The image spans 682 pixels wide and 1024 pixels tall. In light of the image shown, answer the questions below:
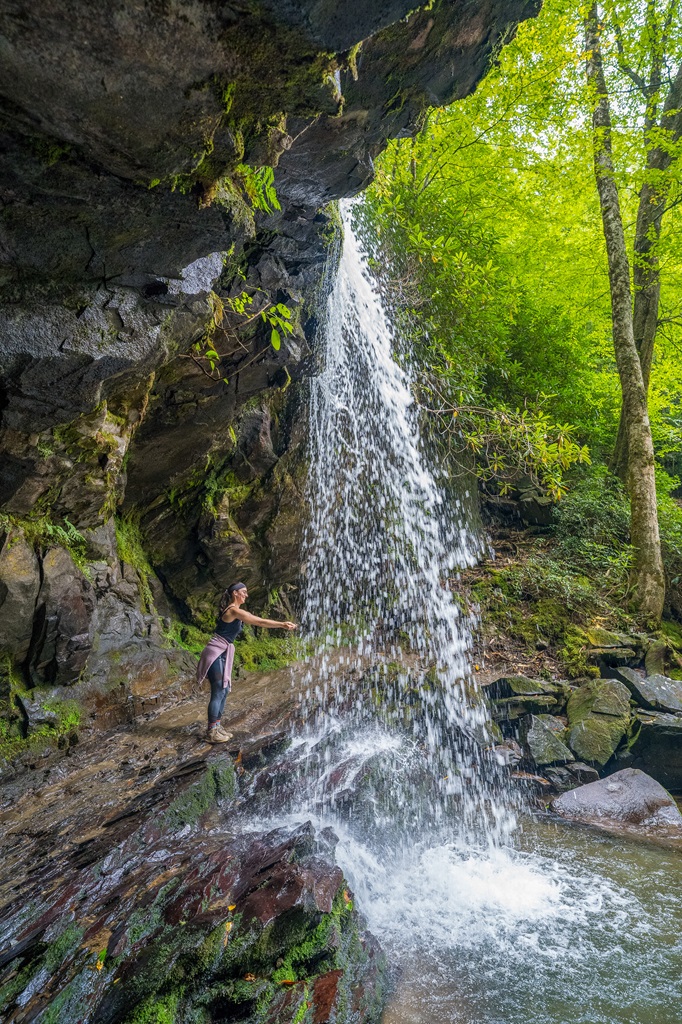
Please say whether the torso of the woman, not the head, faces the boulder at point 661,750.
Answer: yes

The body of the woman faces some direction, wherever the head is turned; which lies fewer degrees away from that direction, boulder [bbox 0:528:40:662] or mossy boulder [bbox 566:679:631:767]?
the mossy boulder

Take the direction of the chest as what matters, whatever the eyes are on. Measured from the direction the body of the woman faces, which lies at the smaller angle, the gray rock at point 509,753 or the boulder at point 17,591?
the gray rock

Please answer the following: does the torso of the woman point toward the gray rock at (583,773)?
yes

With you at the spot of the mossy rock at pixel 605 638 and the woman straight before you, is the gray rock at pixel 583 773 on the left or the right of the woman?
left

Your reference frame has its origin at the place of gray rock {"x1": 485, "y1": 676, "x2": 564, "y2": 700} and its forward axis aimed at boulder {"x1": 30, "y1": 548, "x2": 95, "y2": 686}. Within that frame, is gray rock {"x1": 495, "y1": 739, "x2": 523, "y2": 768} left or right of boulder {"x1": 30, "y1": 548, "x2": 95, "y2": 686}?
left

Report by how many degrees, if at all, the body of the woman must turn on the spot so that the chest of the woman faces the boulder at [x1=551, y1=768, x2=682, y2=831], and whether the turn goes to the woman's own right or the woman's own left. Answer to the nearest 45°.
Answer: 0° — they already face it

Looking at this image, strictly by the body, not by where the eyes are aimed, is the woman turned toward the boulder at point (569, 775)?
yes

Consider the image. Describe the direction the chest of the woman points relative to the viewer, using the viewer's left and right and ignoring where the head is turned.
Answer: facing to the right of the viewer

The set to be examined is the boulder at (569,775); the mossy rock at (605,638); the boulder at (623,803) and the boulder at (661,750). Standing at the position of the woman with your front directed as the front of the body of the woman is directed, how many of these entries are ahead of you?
4

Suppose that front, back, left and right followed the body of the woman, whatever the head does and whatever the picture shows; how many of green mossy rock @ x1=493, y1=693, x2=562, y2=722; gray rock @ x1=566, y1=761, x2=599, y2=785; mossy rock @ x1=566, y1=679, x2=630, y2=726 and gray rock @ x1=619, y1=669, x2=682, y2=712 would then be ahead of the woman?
4

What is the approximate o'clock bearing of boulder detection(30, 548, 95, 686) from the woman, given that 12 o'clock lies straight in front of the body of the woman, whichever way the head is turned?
The boulder is roughly at 6 o'clock from the woman.

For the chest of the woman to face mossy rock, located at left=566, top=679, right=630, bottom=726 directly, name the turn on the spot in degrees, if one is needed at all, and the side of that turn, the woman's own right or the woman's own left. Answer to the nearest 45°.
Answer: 0° — they already face it
